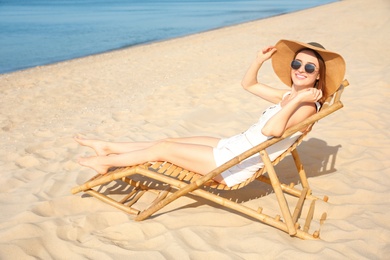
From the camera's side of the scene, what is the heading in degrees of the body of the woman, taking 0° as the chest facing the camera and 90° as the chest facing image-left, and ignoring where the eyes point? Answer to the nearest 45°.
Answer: approximately 90°

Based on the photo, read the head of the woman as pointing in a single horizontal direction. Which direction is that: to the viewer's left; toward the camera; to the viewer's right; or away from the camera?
toward the camera

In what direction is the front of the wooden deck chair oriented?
to the viewer's left
